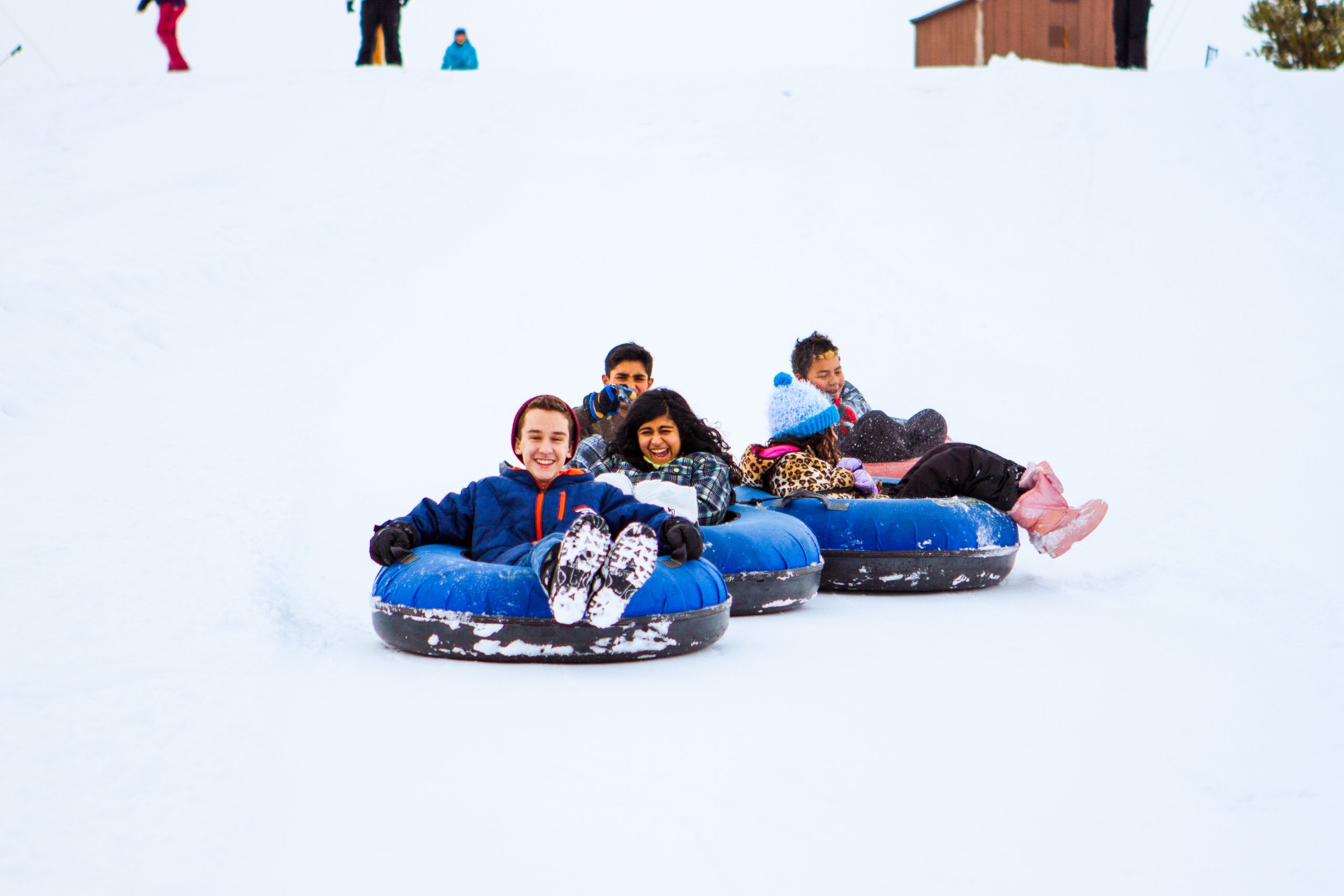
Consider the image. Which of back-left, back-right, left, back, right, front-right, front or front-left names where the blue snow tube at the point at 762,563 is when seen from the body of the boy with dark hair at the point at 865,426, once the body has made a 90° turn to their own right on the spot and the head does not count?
front-left

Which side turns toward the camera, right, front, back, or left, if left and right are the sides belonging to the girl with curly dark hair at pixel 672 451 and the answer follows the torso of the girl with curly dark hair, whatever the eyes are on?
front

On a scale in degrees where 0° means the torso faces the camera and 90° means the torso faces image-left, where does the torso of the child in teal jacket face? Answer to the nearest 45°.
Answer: approximately 0°

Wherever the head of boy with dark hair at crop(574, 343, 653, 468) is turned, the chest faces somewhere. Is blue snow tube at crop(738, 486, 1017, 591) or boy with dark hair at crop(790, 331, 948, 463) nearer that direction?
the blue snow tube

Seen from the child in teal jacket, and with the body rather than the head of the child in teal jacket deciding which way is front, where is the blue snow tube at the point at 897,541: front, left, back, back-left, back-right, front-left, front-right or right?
front

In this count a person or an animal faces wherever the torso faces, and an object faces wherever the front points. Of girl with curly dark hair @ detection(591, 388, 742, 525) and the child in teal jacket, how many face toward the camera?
2

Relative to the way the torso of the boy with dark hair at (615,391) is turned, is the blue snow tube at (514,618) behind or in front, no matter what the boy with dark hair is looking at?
in front

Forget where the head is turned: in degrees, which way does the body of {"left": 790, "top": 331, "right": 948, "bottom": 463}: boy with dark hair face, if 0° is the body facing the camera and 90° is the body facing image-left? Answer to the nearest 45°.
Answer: approximately 315°

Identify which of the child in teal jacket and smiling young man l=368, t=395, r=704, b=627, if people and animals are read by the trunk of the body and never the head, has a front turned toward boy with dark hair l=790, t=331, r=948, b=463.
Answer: the child in teal jacket

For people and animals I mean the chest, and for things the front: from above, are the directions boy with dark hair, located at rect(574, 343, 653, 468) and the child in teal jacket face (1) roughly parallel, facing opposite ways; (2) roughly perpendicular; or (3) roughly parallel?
roughly parallel

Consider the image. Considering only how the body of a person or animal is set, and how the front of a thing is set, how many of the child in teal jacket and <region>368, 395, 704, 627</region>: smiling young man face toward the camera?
2

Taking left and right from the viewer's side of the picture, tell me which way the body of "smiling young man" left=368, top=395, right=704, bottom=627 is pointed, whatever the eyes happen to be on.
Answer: facing the viewer

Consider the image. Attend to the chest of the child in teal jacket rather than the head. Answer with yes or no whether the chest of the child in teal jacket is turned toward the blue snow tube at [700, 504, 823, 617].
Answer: yes

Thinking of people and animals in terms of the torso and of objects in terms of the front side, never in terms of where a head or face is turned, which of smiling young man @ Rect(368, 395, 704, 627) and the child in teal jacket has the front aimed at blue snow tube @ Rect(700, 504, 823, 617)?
the child in teal jacket

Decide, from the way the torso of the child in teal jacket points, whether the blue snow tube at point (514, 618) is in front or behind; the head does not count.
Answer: in front

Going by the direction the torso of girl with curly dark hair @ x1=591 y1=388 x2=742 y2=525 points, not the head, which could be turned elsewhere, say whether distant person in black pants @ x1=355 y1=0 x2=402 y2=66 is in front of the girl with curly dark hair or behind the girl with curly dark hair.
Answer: behind
